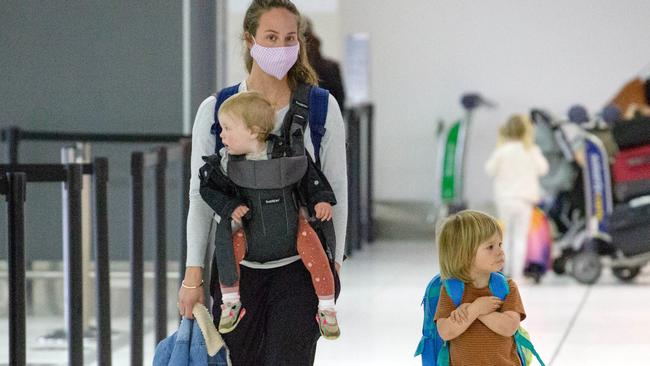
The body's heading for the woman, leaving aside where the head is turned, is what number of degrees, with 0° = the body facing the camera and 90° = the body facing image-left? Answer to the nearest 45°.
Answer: approximately 0°

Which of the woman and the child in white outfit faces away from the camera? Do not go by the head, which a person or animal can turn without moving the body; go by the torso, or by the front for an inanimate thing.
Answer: the child in white outfit

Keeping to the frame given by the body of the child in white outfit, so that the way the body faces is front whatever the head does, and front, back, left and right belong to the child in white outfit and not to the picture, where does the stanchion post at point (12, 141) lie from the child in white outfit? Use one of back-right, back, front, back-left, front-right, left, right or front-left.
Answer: back-left

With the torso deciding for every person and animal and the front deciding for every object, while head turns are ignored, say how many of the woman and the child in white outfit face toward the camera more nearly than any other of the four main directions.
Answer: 1

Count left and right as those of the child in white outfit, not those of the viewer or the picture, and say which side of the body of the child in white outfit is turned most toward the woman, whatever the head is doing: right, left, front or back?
back

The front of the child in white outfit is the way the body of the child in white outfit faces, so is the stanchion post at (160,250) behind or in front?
behind

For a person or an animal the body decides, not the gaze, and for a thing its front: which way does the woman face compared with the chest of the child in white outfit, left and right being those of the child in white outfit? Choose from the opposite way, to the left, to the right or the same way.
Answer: the opposite way

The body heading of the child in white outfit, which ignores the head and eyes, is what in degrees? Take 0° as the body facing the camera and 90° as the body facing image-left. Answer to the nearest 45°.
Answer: approximately 180°

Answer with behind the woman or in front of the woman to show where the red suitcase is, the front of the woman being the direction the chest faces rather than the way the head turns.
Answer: behind

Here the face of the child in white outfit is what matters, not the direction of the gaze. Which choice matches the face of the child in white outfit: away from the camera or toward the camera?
away from the camera

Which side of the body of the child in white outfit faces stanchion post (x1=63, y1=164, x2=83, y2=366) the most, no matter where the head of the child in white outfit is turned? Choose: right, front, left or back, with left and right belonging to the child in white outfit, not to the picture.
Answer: back
